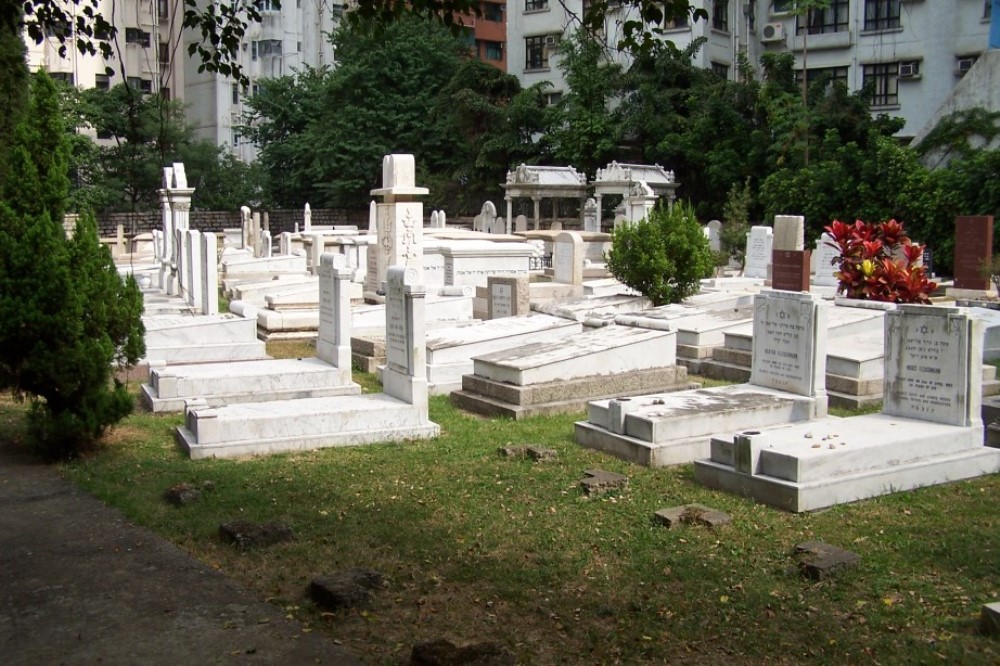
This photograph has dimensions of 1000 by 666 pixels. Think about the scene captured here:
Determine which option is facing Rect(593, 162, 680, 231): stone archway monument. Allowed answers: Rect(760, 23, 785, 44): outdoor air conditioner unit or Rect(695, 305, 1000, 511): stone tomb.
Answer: the outdoor air conditioner unit

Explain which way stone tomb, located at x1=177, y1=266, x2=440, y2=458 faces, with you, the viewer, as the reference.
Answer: facing to the left of the viewer

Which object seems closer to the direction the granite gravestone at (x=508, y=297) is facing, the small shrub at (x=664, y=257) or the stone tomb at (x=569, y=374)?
the stone tomb

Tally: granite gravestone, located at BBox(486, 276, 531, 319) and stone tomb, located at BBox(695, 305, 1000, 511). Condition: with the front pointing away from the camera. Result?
0

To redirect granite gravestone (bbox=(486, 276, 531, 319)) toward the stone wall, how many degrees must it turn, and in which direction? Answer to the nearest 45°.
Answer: approximately 135° to its right

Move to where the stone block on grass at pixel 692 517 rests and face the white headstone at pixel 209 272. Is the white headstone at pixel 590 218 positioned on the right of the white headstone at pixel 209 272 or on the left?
right

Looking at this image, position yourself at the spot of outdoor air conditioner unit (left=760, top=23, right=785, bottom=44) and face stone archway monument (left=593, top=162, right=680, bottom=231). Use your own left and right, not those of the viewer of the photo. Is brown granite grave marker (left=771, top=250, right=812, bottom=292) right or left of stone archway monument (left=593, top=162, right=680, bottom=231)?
left

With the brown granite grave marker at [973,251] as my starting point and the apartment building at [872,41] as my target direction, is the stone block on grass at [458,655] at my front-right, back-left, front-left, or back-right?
back-left

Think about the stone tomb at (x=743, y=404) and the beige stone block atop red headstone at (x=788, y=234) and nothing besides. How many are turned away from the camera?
0

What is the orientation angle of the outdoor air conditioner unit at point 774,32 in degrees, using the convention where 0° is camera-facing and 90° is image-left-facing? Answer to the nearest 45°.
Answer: approximately 45°

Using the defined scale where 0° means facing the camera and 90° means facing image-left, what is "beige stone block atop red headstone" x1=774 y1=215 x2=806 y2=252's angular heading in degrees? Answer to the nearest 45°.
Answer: approximately 45°
